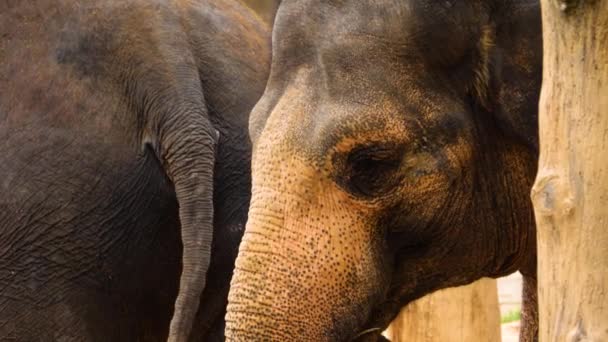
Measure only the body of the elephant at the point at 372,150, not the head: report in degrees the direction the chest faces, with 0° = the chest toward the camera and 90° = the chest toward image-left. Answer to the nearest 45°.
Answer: approximately 45°
